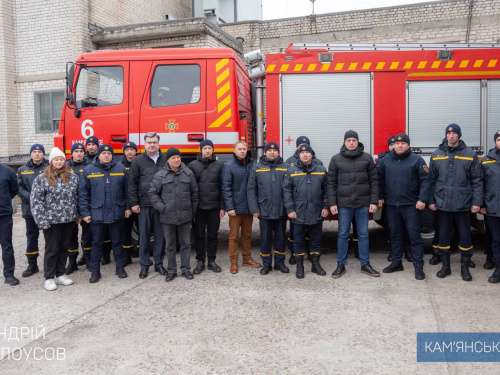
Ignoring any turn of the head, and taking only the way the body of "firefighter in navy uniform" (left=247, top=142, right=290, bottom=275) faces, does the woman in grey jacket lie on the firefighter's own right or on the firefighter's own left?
on the firefighter's own right

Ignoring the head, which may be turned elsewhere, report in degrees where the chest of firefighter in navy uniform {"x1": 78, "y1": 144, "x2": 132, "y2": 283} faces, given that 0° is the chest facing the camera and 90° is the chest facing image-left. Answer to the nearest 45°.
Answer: approximately 0°

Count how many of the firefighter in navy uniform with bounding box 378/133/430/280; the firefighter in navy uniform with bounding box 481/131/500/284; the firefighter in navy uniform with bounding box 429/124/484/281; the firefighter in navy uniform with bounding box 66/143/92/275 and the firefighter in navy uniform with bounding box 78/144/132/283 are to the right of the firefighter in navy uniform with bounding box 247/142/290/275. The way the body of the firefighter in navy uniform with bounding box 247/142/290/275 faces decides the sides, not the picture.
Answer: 2

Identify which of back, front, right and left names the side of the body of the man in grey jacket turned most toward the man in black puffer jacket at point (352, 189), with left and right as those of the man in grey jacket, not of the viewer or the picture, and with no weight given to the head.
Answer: left
